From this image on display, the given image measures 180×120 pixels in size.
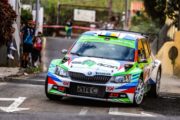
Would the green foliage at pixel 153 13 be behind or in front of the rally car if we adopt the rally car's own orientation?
behind

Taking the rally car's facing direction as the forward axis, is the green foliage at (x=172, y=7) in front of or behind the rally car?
behind

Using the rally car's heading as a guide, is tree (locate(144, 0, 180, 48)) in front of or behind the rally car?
behind

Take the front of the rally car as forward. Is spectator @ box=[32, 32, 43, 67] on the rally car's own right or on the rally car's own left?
on the rally car's own right

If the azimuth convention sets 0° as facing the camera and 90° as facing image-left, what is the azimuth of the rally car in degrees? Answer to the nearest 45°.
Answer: approximately 45°
